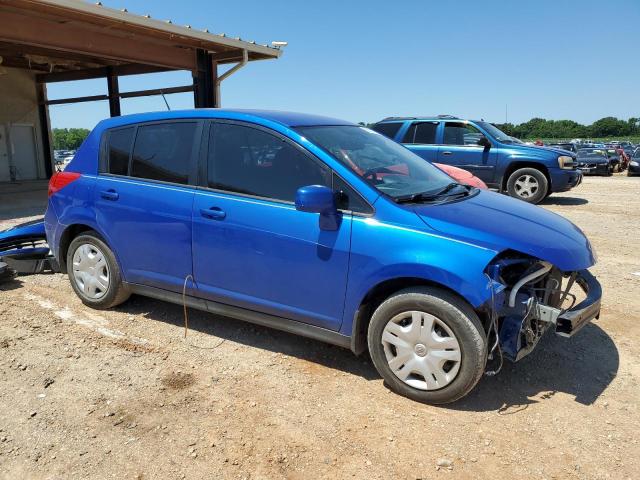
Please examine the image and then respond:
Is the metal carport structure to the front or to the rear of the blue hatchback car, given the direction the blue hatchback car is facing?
to the rear

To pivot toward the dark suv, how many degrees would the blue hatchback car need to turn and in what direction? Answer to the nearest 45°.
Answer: approximately 90° to its left

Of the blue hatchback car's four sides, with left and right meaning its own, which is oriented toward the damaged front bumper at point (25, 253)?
back

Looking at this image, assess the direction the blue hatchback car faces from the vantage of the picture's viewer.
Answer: facing the viewer and to the right of the viewer

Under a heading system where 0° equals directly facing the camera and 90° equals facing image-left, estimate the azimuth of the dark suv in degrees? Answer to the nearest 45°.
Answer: approximately 270°

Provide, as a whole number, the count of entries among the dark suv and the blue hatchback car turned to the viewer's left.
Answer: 0

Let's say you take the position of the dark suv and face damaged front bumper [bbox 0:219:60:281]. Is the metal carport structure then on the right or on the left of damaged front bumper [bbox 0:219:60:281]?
right

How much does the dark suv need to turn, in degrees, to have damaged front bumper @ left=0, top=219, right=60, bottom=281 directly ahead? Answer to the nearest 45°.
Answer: approximately 135° to its right

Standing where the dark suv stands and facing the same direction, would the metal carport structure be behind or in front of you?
behind

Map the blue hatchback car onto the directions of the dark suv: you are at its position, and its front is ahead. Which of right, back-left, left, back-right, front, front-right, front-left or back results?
right
